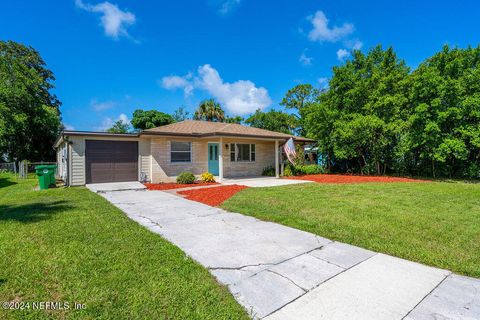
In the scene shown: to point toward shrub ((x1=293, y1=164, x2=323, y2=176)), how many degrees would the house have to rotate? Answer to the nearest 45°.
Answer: approximately 90° to its left

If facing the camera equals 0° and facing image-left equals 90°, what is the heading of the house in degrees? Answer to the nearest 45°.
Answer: approximately 0°

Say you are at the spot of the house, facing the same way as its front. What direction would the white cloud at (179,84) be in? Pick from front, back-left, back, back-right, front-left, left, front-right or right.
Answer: back

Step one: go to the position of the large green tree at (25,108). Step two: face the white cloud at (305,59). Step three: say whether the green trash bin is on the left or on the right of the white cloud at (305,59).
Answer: right

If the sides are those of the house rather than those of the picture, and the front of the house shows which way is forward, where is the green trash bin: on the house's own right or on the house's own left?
on the house's own right

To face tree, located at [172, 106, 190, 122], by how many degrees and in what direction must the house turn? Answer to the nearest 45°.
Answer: approximately 180°

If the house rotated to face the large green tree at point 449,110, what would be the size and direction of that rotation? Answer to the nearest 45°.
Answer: approximately 90° to its left

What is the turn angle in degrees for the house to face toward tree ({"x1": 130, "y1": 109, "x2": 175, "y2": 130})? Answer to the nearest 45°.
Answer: approximately 180°

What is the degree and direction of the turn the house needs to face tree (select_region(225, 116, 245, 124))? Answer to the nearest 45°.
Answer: approximately 135° to its left

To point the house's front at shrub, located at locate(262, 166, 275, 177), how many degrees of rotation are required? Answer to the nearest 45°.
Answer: approximately 90° to its left

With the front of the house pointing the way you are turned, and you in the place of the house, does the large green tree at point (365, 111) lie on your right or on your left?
on your left

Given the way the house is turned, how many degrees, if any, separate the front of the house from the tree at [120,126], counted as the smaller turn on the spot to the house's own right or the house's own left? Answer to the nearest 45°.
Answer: approximately 180°

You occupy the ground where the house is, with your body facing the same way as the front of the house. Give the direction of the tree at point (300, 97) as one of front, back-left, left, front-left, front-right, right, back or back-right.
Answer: back-left
